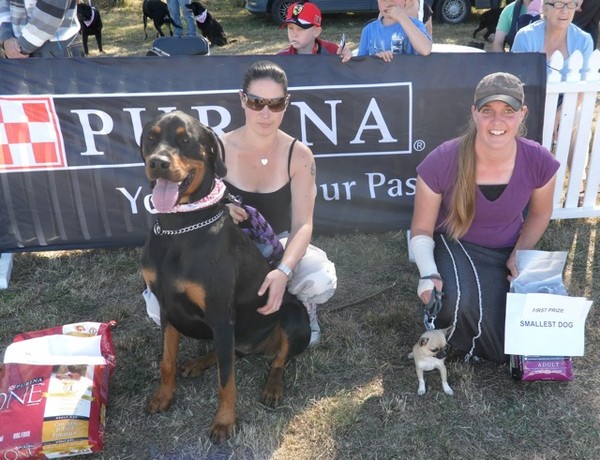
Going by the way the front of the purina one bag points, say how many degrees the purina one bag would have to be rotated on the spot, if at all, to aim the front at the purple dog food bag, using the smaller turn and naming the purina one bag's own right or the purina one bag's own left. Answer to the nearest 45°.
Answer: approximately 90° to the purina one bag's own left

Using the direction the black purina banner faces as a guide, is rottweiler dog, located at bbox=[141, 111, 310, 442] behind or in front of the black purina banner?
in front

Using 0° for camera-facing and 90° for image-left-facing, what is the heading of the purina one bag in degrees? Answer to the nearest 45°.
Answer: approximately 0°

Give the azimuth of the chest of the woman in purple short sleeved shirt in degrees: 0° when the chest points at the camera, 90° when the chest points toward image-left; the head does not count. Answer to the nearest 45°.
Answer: approximately 0°

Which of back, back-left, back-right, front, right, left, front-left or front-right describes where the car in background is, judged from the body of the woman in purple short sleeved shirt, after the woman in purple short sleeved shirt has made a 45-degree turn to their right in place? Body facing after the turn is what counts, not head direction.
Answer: back-right

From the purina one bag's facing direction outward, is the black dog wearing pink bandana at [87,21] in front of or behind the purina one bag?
behind

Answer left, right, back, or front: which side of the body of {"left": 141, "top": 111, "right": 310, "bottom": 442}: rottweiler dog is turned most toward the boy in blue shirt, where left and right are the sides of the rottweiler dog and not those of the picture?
back
